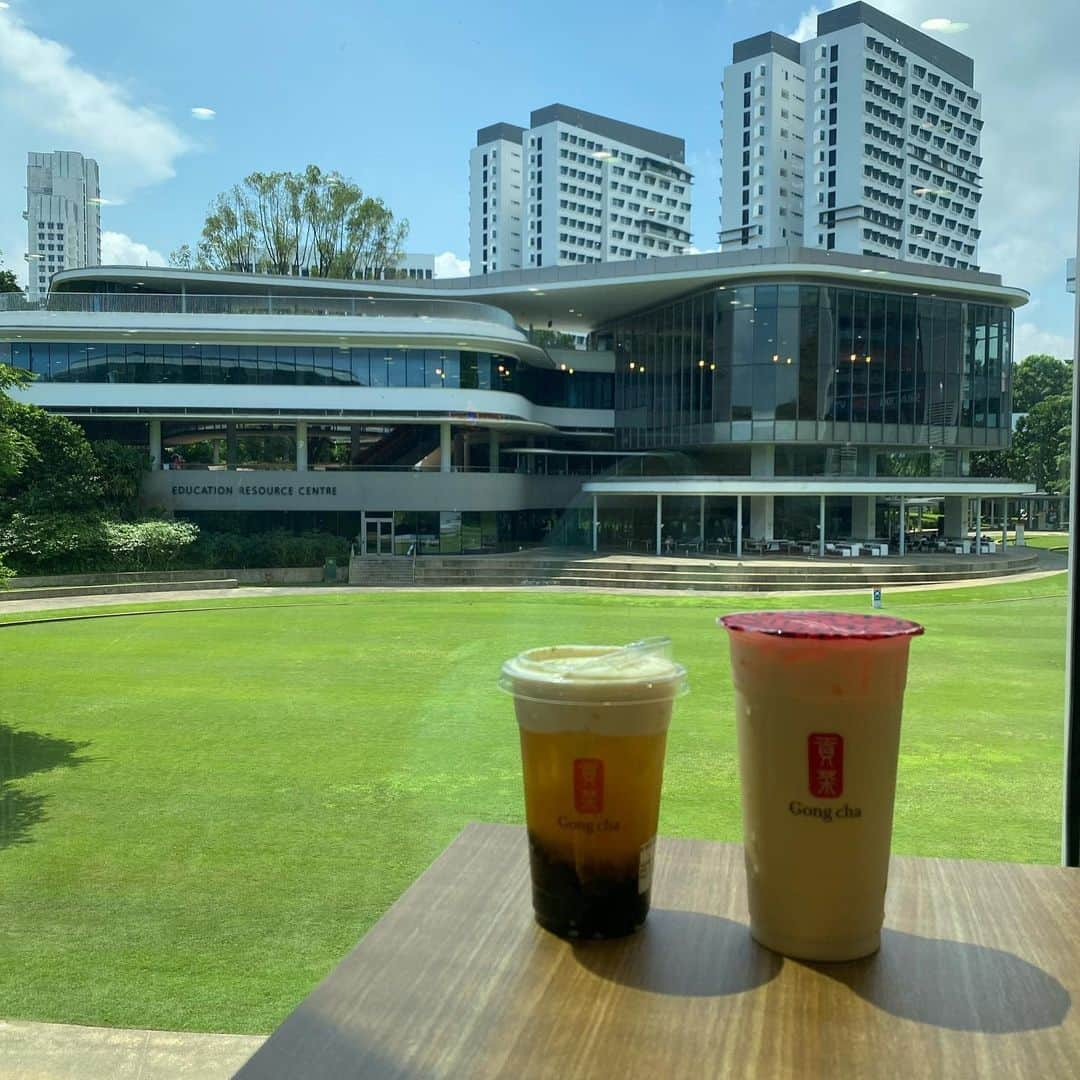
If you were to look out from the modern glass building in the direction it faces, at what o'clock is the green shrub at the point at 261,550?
The green shrub is roughly at 2 o'clock from the modern glass building.

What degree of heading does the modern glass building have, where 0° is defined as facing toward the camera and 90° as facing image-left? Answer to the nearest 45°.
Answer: approximately 0°

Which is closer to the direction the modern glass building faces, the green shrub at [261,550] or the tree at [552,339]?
the green shrub

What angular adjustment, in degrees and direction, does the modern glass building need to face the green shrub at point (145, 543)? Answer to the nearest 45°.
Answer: approximately 45° to its right

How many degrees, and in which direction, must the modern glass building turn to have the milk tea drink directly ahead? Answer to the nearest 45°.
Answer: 0° — it already faces it
